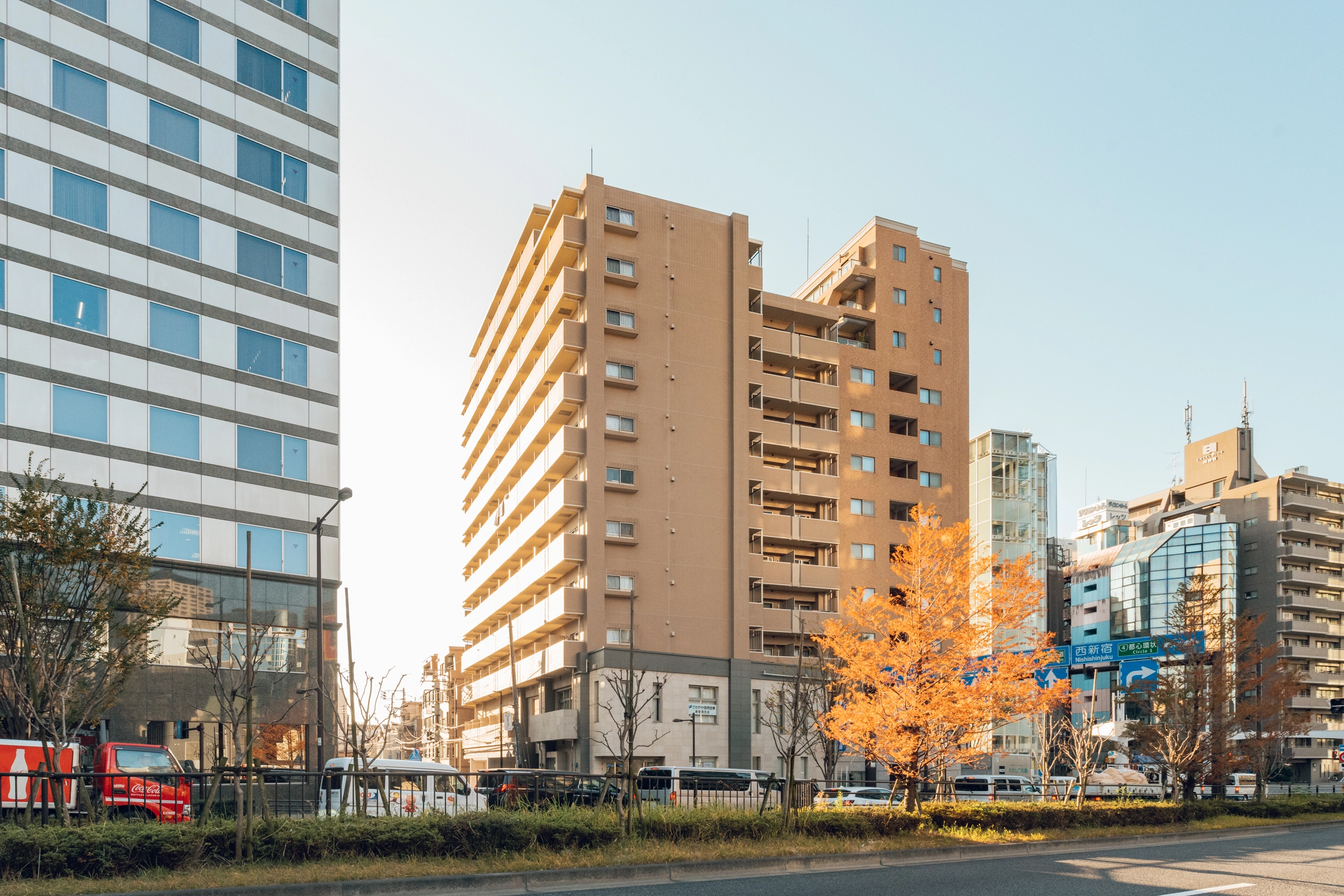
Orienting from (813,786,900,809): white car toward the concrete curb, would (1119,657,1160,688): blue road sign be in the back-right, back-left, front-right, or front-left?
back-left

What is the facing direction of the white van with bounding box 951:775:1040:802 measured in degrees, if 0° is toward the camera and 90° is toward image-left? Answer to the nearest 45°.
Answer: approximately 225°

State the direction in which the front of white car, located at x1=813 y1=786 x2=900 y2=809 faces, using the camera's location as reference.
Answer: facing away from the viewer and to the right of the viewer

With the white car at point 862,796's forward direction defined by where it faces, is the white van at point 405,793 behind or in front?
behind

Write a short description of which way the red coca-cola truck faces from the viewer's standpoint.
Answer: facing to the right of the viewer
